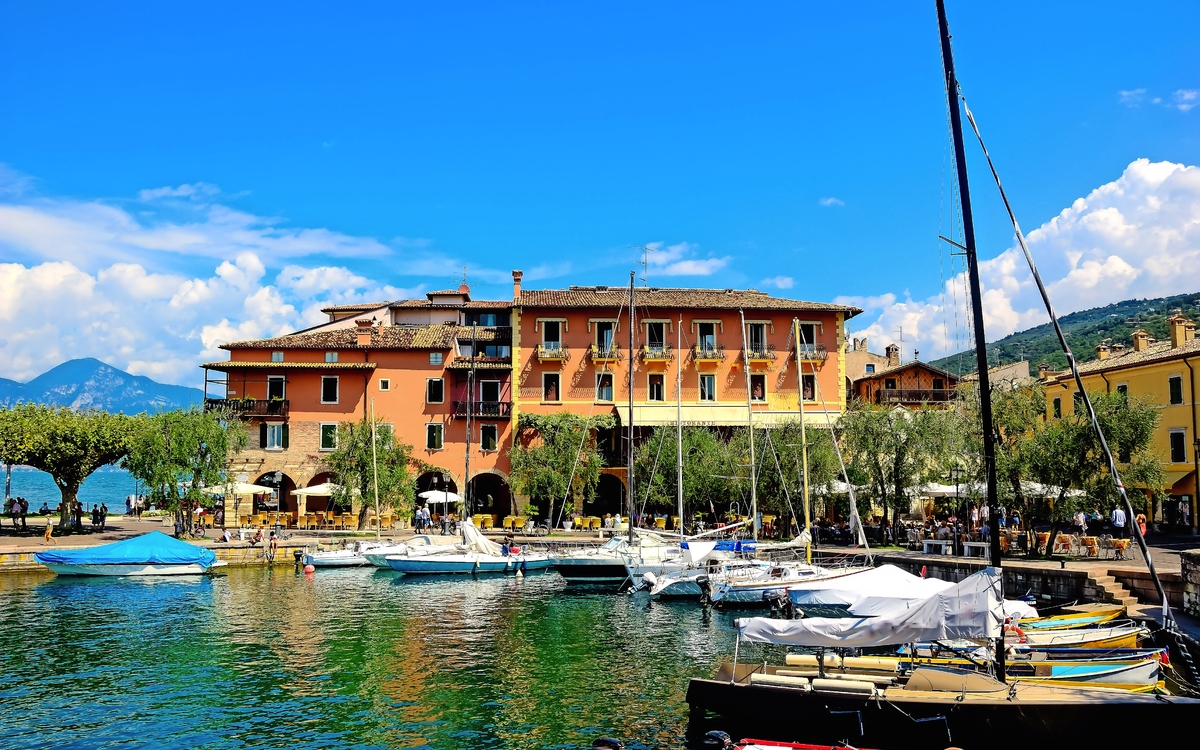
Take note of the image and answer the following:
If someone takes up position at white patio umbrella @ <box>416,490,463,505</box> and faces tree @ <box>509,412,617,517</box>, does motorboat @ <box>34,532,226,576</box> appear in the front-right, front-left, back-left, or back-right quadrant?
back-right

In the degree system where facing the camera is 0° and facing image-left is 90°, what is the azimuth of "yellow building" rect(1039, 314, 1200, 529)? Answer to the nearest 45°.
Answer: approximately 45°

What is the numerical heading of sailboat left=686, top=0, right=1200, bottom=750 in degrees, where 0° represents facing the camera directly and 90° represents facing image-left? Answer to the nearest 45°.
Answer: approximately 270°

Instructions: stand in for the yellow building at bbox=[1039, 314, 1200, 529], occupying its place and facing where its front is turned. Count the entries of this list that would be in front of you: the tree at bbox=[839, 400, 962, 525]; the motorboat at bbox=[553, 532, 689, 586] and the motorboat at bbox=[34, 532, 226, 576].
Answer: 3

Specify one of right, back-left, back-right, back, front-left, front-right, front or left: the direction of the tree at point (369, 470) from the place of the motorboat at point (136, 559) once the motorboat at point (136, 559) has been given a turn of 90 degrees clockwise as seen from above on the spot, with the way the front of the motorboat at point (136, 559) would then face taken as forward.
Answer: front-right

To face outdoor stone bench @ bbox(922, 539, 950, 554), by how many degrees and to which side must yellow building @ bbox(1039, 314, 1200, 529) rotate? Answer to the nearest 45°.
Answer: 0° — it already faces it

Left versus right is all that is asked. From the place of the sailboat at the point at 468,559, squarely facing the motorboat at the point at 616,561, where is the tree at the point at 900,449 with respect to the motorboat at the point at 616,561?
left

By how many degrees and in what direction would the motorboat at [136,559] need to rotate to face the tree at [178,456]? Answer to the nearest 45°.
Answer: approximately 90° to its right

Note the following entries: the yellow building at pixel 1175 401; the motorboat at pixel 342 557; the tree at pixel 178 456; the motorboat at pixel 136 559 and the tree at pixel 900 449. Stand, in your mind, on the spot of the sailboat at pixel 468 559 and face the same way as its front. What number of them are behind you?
2

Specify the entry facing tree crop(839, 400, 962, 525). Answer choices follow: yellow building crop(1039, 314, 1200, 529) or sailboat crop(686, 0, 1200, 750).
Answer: the yellow building

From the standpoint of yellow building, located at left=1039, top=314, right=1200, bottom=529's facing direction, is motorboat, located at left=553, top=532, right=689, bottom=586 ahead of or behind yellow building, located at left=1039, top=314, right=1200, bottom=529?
ahead

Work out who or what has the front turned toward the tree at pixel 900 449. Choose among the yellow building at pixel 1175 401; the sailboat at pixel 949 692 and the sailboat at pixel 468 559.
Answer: the yellow building
